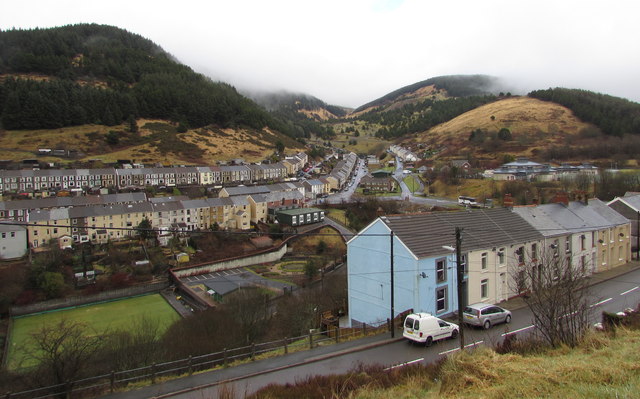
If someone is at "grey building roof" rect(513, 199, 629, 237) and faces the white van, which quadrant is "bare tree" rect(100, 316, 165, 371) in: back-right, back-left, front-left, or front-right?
front-right

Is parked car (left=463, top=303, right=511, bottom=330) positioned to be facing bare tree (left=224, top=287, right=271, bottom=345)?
no

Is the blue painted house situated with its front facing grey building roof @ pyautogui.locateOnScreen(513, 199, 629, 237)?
no

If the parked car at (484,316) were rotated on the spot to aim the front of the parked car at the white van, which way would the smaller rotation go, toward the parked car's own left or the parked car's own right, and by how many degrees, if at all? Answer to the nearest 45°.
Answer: approximately 180°

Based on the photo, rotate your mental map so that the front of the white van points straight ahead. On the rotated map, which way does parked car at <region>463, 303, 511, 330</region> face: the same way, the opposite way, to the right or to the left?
the same way

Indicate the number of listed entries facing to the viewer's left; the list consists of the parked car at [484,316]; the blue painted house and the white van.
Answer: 0

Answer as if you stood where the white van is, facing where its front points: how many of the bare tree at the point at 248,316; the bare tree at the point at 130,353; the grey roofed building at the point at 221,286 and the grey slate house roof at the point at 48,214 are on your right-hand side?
0

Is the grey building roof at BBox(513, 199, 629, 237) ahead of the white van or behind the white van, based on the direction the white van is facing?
ahead

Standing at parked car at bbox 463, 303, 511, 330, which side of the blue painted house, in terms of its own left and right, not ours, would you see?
front

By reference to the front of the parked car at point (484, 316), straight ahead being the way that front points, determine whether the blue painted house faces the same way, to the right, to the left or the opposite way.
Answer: to the right

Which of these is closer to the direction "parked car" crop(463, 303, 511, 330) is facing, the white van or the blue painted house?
the blue painted house

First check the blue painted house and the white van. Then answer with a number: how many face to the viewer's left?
0

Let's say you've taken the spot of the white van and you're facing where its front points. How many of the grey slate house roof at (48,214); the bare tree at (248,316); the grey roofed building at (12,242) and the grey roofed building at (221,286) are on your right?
0

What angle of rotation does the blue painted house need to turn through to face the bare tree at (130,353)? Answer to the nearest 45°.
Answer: approximately 135° to its right

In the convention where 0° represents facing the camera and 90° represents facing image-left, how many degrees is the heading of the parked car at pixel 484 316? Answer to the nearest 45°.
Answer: approximately 225°

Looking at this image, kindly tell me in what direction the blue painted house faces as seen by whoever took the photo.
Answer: facing the viewer and to the right of the viewer

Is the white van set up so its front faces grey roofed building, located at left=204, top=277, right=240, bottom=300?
no

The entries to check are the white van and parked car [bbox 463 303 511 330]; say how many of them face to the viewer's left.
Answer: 0
